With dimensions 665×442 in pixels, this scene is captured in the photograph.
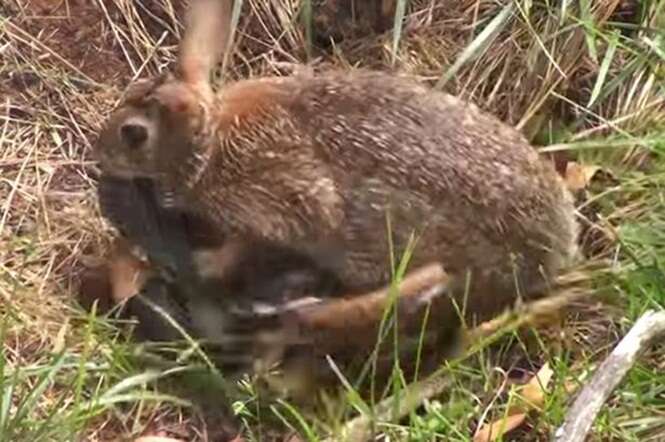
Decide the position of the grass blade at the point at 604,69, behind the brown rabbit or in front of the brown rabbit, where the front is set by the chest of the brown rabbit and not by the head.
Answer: behind

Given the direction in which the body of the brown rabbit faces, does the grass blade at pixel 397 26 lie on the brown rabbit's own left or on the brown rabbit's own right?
on the brown rabbit's own right

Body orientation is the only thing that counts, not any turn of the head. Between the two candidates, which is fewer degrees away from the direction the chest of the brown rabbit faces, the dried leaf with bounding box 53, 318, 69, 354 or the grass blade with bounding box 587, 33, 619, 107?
the dried leaf

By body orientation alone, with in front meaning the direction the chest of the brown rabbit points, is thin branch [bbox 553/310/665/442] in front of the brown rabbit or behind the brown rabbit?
behind

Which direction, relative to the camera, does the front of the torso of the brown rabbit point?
to the viewer's left

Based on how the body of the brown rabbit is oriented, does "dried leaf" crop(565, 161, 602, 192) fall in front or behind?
behind

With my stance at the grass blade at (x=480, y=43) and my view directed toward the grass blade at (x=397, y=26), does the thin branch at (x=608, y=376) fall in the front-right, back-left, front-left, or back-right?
back-left

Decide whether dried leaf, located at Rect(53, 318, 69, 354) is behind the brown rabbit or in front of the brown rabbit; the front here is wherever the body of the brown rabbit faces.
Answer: in front

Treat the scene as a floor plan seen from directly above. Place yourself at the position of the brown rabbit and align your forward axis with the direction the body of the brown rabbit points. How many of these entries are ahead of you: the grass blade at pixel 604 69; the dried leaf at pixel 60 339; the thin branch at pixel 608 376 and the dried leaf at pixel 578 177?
1

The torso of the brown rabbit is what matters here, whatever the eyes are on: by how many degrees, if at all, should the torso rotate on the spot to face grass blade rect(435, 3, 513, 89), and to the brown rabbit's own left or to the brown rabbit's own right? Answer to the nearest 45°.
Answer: approximately 135° to the brown rabbit's own right
